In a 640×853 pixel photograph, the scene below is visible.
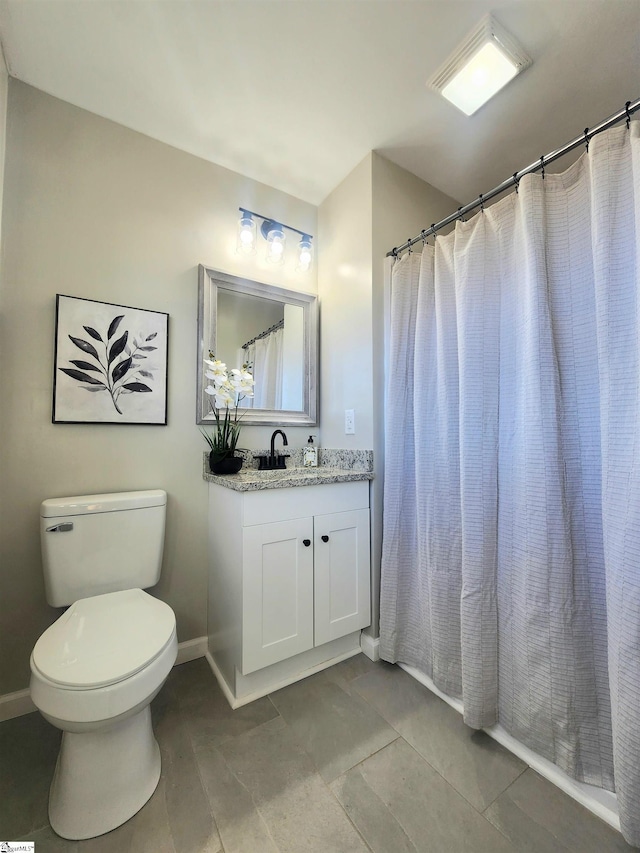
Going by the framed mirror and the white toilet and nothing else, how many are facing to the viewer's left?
0

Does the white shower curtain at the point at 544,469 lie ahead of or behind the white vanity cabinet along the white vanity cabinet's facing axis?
ahead

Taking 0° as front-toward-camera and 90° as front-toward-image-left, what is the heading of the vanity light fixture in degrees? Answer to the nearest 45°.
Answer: approximately 315°

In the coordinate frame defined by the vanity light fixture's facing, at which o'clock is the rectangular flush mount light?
The rectangular flush mount light is roughly at 12 o'clock from the vanity light fixture.

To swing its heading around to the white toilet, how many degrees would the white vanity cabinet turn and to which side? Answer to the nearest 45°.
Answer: approximately 90° to its right

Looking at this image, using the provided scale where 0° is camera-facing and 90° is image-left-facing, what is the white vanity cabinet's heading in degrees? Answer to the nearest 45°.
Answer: approximately 315°

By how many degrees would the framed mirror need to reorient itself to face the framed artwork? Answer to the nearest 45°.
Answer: approximately 135° to its right
